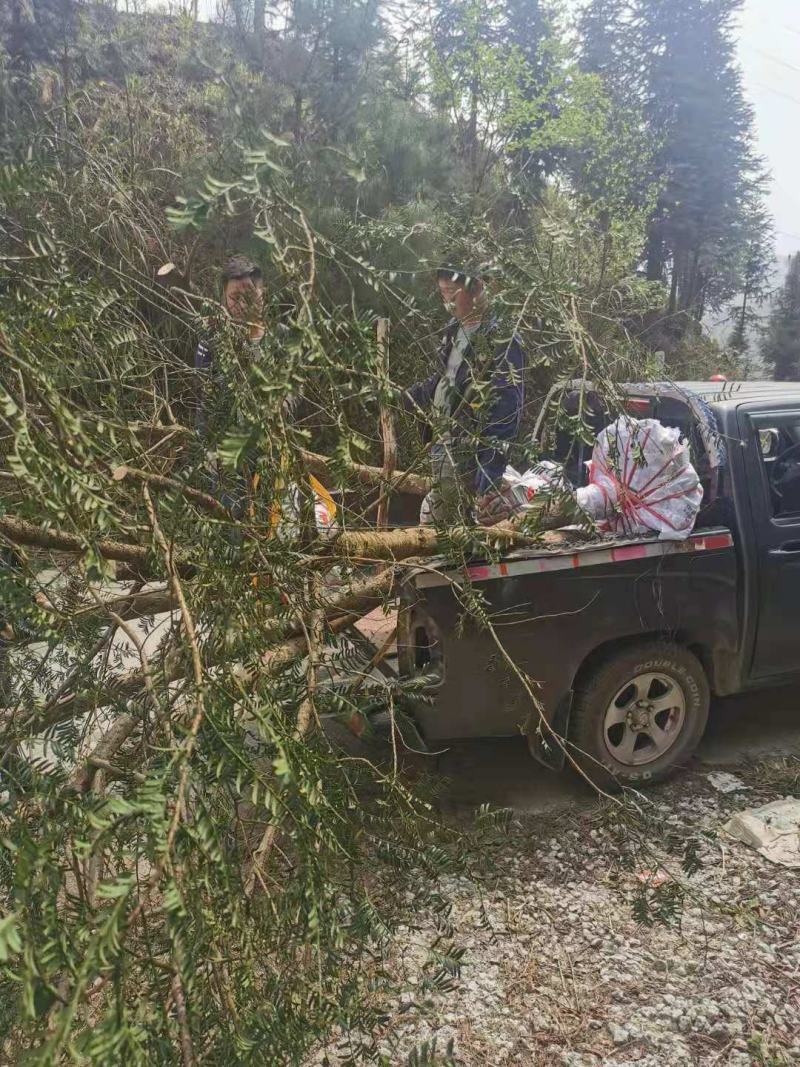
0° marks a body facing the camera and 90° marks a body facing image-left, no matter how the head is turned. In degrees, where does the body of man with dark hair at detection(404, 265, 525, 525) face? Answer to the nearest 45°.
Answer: approximately 45°

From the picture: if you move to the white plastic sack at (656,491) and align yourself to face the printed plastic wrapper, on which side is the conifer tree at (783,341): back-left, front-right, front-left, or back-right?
back-right

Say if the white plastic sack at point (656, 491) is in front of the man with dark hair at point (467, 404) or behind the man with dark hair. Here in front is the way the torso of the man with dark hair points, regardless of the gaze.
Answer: behind

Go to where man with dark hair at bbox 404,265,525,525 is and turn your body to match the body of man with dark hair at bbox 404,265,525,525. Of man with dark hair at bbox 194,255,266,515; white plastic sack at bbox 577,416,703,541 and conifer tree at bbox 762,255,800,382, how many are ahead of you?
1

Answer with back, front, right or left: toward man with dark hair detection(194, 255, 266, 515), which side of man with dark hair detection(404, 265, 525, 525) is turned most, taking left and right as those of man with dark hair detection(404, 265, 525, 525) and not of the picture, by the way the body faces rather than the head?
front
